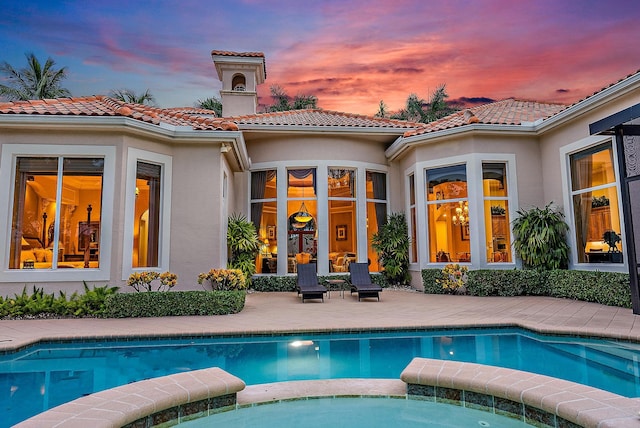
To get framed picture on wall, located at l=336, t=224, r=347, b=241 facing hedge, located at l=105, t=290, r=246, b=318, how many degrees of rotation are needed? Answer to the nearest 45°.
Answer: approximately 45° to its right

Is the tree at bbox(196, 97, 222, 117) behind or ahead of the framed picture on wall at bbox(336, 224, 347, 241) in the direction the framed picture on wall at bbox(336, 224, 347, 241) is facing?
behind

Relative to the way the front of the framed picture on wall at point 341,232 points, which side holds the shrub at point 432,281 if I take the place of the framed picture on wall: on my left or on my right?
on my left

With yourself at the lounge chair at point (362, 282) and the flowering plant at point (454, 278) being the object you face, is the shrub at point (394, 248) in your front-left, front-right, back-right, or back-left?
front-left

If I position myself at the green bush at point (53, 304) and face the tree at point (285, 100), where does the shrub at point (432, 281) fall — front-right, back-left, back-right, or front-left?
front-right

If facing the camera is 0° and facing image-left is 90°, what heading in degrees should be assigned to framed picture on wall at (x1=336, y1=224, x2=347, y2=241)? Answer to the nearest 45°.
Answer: approximately 0°

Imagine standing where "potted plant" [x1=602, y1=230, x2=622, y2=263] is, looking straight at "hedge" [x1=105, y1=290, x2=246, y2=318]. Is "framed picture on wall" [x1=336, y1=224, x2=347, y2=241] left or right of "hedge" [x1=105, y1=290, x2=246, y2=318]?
right

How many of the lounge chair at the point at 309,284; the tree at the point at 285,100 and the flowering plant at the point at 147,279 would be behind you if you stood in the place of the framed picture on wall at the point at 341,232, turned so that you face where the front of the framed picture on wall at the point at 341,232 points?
1
